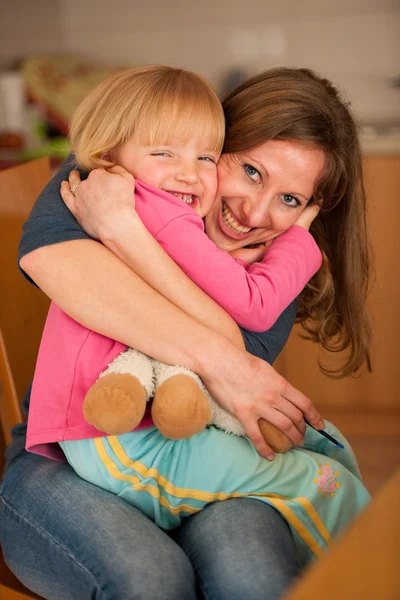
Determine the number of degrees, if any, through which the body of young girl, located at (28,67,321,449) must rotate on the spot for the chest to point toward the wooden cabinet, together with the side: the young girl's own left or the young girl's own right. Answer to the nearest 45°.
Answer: approximately 90° to the young girl's own left

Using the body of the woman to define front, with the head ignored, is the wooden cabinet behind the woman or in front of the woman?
behind

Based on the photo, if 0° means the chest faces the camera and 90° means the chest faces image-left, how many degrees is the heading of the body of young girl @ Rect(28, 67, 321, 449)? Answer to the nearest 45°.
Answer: approximately 315°

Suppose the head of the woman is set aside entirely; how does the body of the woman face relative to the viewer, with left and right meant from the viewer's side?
facing the viewer
